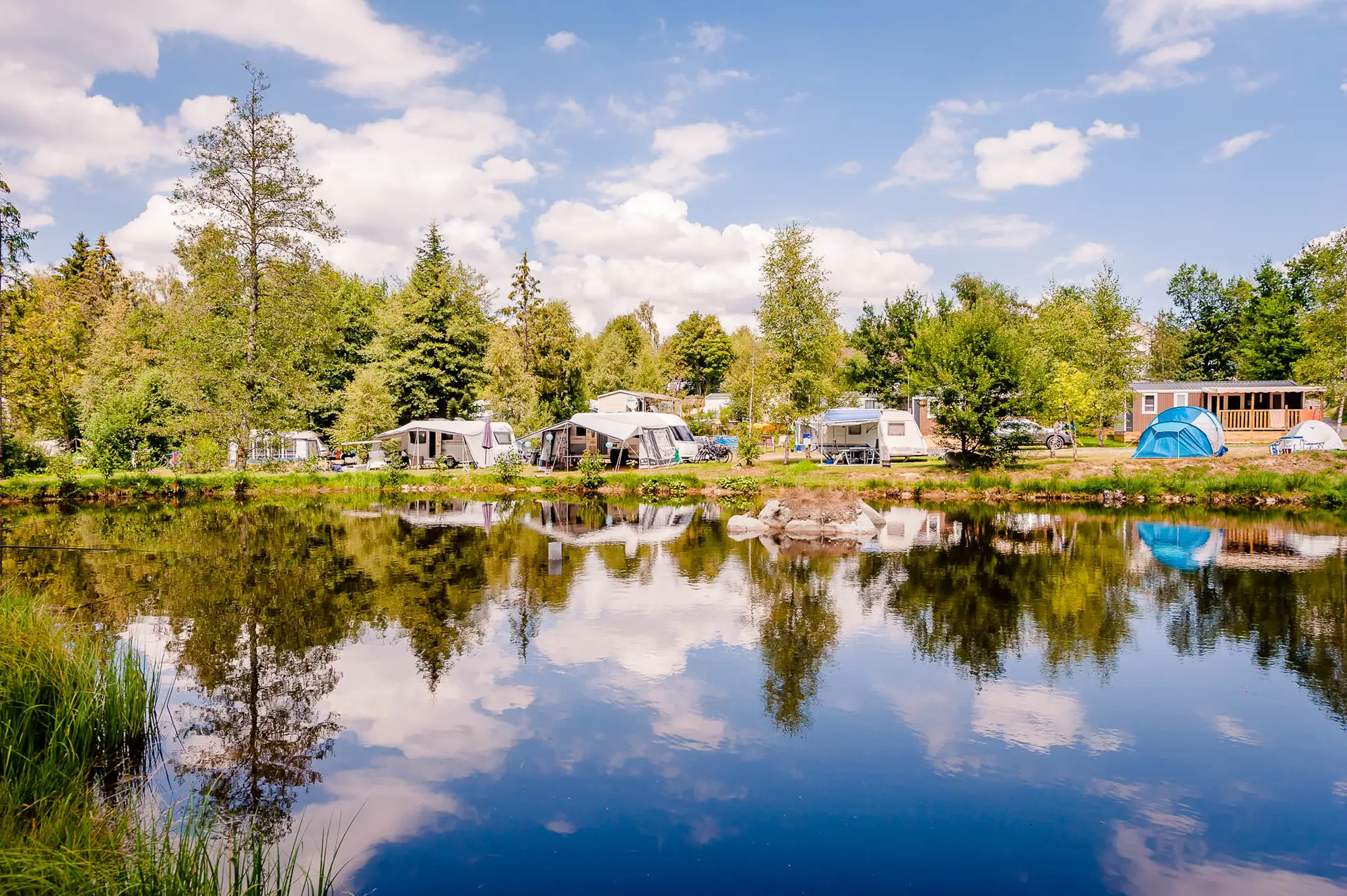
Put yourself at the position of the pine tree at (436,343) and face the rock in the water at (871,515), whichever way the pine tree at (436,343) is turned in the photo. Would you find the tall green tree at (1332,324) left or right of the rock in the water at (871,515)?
left

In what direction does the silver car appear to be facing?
to the viewer's right

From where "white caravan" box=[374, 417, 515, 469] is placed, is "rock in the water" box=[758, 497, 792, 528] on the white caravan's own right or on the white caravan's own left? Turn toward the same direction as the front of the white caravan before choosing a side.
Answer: on the white caravan's own right

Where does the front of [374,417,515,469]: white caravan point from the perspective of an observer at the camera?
facing to the right of the viewer

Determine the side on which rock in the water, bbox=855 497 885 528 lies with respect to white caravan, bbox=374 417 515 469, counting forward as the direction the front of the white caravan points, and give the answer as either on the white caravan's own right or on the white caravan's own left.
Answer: on the white caravan's own right

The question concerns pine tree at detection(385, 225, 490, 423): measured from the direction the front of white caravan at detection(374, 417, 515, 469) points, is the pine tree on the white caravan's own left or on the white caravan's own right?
on the white caravan's own left

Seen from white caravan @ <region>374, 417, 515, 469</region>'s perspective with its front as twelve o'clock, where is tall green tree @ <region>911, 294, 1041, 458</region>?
The tall green tree is roughly at 1 o'clock from the white caravan.

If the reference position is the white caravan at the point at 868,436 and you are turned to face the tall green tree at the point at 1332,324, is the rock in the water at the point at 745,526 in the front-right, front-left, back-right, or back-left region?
back-right

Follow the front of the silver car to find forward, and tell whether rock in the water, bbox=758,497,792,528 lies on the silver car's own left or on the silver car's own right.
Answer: on the silver car's own right
